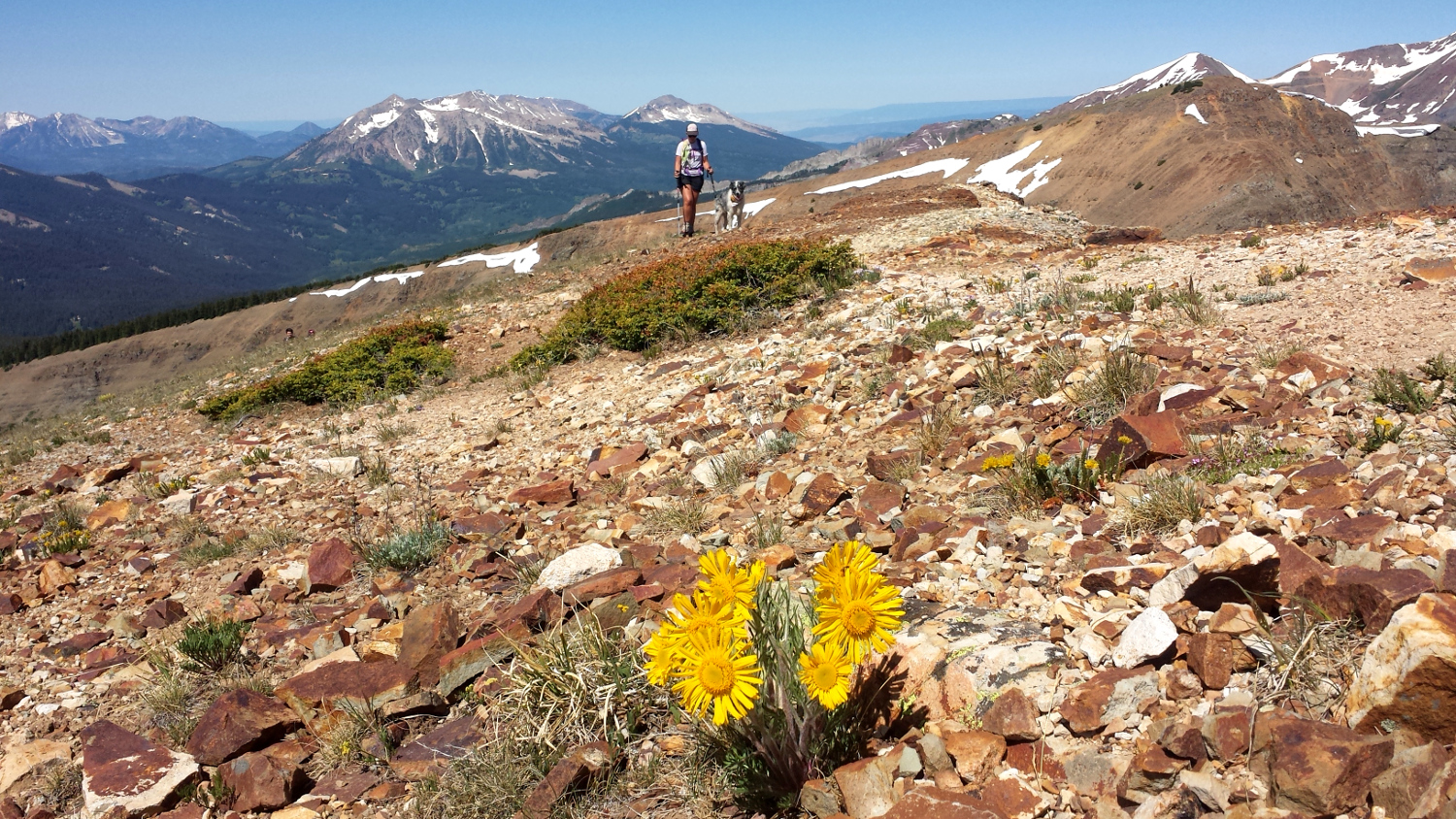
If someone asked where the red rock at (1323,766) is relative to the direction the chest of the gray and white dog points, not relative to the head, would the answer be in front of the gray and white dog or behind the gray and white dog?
in front

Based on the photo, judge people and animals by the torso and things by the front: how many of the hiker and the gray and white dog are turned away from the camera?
0

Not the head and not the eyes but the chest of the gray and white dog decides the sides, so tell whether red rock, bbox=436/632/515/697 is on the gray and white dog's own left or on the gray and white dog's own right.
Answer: on the gray and white dog's own right

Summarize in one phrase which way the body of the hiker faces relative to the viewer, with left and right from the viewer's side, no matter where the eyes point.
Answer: facing the viewer

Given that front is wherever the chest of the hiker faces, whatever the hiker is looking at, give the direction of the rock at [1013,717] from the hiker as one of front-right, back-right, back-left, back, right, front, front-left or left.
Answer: front

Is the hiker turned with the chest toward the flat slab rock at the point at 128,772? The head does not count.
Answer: yes

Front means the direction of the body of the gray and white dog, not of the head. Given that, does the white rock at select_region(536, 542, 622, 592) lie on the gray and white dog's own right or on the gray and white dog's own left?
on the gray and white dog's own right

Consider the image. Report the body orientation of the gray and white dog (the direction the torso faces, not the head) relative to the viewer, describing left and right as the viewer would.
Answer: facing the viewer and to the right of the viewer

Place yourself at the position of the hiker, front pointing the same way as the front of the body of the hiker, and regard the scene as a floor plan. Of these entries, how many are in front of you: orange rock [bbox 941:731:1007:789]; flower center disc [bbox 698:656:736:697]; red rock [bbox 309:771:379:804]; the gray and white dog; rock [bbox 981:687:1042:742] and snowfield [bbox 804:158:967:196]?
4

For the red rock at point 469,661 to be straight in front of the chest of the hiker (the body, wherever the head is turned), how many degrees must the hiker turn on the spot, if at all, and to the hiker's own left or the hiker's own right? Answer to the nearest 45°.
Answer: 0° — they already face it

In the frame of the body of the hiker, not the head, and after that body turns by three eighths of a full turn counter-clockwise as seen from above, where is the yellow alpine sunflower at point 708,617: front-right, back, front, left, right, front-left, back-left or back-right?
back-right

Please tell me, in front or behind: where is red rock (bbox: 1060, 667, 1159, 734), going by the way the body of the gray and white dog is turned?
in front

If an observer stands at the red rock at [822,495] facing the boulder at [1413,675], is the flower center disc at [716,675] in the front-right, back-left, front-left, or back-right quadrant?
front-right

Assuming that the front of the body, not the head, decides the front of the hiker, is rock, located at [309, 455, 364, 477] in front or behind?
in front

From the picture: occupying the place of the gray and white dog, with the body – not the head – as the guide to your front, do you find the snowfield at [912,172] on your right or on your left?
on your left

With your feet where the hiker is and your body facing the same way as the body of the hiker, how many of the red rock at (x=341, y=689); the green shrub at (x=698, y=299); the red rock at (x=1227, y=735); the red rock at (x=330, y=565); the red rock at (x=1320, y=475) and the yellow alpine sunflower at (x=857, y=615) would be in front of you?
6

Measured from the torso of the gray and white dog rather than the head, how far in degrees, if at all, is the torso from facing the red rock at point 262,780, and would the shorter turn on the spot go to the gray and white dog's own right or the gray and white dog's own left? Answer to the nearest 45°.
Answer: approximately 45° to the gray and white dog's own right
